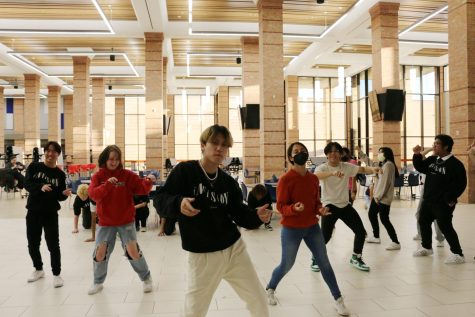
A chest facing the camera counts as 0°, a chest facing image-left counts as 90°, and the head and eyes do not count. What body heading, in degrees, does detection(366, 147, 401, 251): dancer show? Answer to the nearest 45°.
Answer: approximately 90°

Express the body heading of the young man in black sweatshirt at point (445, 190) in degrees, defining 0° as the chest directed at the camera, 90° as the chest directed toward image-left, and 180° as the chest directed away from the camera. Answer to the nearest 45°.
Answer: approximately 45°

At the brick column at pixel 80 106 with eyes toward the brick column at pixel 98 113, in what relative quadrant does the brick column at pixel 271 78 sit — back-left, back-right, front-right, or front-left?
back-right

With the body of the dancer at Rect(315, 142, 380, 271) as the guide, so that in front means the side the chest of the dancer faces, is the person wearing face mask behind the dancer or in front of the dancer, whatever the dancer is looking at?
in front

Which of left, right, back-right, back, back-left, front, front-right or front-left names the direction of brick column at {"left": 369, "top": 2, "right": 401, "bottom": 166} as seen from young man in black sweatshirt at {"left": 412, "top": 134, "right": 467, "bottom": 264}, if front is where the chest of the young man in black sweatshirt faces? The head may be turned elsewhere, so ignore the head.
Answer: back-right

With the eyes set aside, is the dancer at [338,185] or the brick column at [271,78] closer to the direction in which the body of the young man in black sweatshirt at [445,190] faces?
the dancer

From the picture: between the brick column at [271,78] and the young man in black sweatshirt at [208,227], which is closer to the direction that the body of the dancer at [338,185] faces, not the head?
the young man in black sweatshirt

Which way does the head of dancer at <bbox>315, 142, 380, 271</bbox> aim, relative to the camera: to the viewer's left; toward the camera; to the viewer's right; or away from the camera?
toward the camera

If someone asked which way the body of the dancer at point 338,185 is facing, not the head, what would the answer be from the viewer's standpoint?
toward the camera

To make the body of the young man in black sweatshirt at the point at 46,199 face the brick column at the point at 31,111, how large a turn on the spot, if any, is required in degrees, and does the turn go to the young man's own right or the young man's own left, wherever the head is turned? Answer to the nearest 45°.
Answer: approximately 180°
